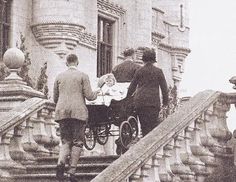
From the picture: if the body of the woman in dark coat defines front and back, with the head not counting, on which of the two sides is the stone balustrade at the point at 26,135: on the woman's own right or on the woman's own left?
on the woman's own left

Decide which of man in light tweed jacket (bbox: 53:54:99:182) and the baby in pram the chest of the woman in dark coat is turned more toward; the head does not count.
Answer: the baby in pram

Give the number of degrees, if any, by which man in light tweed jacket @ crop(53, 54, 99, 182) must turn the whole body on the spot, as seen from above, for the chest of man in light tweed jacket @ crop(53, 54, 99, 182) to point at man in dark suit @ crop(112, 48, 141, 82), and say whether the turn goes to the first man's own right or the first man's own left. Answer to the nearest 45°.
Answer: approximately 45° to the first man's own right

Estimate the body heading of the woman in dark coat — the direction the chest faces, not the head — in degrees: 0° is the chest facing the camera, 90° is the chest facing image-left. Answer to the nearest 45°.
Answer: approximately 180°

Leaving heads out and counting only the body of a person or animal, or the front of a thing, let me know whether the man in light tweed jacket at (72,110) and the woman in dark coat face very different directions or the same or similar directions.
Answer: same or similar directions

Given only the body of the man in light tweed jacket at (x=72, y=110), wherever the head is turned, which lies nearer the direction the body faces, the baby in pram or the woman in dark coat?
the baby in pram

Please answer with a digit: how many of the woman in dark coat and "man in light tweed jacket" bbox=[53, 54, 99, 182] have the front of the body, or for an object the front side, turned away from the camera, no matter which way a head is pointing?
2

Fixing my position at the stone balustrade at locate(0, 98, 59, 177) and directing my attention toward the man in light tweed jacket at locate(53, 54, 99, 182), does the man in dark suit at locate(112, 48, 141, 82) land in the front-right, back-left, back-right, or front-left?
front-left

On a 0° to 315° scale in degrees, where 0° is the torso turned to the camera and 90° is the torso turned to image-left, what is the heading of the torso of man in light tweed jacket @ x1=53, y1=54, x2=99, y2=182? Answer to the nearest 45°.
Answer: approximately 180°
